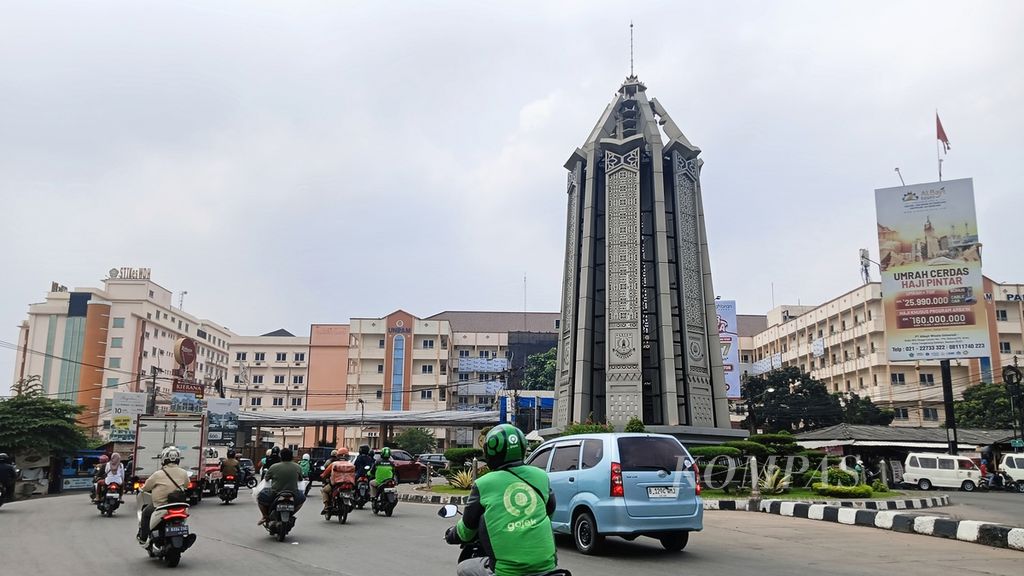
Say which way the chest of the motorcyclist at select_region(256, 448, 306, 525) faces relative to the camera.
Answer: away from the camera

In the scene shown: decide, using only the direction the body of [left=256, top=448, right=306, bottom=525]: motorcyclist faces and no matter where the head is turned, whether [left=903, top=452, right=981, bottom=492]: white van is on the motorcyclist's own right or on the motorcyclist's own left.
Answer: on the motorcyclist's own right

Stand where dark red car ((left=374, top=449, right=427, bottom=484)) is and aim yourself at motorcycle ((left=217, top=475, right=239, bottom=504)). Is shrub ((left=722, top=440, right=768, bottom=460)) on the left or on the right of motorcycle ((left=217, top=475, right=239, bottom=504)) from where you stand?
left

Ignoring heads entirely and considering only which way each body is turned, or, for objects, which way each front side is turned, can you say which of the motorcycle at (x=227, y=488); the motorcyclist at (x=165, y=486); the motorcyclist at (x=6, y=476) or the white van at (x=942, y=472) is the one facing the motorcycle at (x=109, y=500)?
the motorcyclist at (x=165, y=486)

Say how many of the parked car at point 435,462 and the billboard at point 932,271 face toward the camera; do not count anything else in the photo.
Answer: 1

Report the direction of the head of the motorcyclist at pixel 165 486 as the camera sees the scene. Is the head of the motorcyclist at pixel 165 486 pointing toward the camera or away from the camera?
away from the camera

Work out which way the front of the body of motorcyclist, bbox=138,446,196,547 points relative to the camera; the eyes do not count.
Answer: away from the camera

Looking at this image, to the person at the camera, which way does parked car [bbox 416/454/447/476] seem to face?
facing to the left of the viewer

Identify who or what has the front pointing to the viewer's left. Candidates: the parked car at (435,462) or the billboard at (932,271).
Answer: the parked car

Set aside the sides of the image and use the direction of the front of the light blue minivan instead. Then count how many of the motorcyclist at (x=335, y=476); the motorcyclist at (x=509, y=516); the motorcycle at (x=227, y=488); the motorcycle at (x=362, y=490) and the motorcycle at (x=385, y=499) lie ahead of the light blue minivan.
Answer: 4

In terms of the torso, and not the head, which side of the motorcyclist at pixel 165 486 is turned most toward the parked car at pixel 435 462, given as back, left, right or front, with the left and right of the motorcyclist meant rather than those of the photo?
front

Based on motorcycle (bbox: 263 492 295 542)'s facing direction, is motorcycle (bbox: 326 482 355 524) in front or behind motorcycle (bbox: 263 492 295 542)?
in front

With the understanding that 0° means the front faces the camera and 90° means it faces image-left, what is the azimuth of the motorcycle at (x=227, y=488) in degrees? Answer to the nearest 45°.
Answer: approximately 180°
